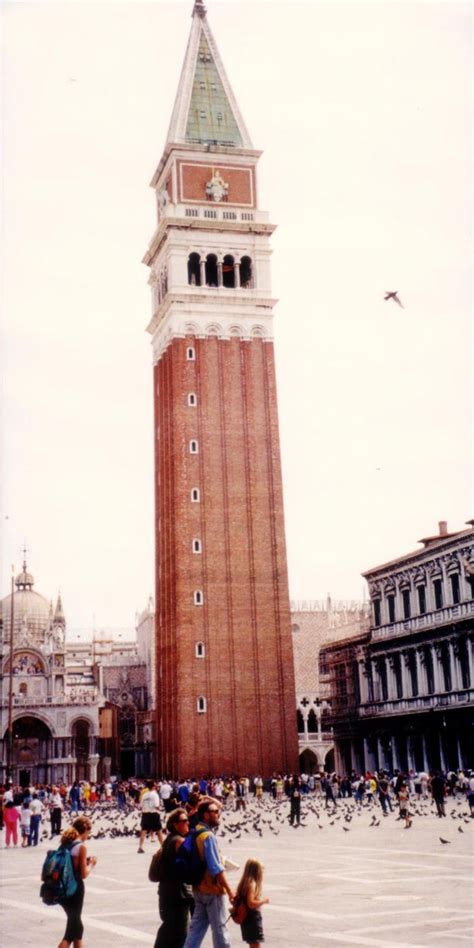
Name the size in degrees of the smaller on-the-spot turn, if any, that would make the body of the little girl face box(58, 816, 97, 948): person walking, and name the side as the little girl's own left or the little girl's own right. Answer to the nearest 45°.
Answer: approximately 135° to the little girl's own left

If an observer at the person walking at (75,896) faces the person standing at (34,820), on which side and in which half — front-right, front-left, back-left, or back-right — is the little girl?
back-right
